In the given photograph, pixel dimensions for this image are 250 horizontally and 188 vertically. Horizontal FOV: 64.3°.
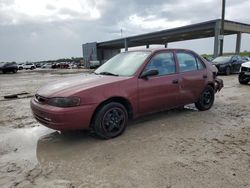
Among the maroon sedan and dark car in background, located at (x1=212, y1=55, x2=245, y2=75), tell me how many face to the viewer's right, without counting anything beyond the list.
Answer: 0

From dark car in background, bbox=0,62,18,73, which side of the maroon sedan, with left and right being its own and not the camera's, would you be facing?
right

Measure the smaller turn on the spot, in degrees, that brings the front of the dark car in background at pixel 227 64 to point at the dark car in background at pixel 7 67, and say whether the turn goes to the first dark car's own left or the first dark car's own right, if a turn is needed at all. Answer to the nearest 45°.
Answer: approximately 45° to the first dark car's own right

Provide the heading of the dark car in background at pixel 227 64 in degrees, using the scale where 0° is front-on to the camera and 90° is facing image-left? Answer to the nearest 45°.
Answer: approximately 45°

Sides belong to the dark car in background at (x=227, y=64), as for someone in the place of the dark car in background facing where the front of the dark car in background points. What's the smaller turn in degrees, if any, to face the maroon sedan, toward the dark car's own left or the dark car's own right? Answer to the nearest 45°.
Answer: approximately 45° to the dark car's own left

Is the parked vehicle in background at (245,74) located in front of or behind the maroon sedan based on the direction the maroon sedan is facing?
behind
